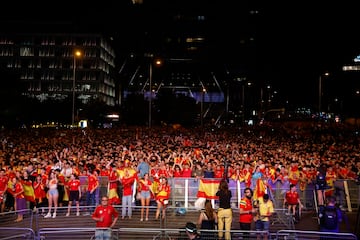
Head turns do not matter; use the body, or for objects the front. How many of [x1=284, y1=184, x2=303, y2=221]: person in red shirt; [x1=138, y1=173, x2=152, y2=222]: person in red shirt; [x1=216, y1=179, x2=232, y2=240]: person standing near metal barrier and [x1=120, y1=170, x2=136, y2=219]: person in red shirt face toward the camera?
3

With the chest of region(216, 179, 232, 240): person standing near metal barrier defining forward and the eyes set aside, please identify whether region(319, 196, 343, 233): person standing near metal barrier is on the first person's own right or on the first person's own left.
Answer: on the first person's own right

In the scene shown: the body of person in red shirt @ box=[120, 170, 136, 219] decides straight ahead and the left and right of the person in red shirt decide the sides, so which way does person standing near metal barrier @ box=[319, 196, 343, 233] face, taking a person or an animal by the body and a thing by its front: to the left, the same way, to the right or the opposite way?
the opposite way

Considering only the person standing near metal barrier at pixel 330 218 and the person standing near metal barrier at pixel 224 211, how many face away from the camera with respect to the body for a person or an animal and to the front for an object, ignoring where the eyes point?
2

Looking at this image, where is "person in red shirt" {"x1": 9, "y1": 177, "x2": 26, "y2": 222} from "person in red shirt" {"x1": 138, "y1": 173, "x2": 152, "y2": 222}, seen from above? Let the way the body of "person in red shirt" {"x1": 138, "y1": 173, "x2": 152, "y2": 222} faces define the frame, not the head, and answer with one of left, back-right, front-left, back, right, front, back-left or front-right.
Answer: right

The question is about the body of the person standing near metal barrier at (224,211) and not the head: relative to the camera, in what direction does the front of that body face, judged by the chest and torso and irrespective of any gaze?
away from the camera

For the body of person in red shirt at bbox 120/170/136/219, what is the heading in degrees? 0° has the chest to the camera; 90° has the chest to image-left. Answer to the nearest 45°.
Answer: approximately 0°

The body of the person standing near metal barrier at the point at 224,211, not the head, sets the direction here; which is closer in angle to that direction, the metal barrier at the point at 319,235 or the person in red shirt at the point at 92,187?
the person in red shirt

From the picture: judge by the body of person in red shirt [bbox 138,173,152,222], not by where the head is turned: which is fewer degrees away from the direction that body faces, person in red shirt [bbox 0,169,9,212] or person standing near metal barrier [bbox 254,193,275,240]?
the person standing near metal barrier

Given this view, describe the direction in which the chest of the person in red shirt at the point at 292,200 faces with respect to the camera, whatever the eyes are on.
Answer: toward the camera
